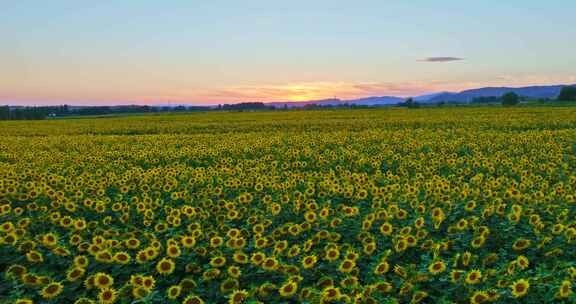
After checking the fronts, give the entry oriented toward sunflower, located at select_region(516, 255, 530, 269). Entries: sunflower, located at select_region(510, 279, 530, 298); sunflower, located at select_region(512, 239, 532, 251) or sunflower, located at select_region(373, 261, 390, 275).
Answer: sunflower, located at select_region(512, 239, 532, 251)

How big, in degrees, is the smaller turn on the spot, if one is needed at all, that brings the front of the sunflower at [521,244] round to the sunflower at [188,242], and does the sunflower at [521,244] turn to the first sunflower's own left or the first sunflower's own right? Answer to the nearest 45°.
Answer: approximately 45° to the first sunflower's own right

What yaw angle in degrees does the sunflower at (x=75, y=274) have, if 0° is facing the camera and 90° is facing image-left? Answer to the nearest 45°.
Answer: approximately 0°

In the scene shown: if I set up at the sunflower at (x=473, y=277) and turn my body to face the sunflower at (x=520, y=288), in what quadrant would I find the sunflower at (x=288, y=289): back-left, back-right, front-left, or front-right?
back-right

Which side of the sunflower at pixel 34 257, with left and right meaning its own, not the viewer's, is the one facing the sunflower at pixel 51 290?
front

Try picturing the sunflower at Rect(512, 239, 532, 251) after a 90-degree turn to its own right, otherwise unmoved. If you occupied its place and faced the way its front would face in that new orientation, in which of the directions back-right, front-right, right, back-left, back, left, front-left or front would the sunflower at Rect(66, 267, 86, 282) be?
front-left

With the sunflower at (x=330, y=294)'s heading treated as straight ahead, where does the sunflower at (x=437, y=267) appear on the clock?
the sunflower at (x=437, y=267) is roughly at 8 o'clock from the sunflower at (x=330, y=294).

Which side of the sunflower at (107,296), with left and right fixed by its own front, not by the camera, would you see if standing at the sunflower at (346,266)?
left

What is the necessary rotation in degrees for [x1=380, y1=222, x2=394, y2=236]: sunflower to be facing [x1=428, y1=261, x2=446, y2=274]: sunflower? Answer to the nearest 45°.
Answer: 0° — it already faces it
